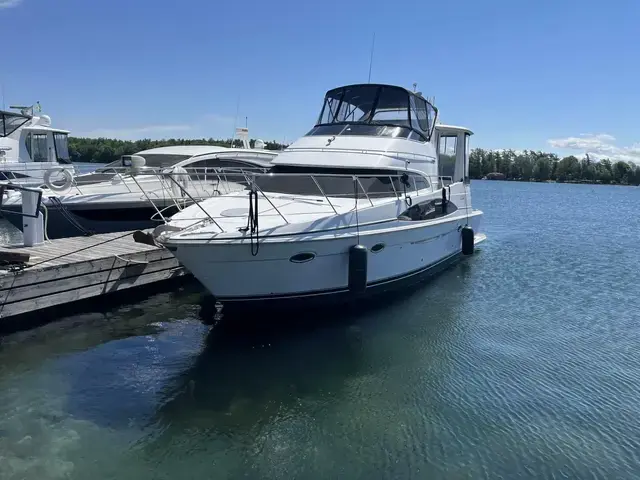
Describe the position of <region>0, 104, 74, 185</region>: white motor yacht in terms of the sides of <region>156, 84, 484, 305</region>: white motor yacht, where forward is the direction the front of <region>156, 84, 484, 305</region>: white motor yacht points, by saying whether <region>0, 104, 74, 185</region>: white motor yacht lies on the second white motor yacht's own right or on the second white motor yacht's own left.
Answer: on the second white motor yacht's own right

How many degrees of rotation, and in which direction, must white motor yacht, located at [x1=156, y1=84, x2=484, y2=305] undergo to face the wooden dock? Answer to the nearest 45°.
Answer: approximately 45° to its right

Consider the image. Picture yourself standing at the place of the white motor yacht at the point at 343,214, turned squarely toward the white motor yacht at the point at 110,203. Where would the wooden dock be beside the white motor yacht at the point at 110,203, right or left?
left

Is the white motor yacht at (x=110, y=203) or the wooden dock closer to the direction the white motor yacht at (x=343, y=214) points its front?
the wooden dock

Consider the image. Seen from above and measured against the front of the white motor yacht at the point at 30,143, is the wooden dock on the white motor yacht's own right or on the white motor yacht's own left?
on the white motor yacht's own left

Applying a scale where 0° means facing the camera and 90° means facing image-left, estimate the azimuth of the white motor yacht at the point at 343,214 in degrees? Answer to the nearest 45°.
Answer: approximately 45°

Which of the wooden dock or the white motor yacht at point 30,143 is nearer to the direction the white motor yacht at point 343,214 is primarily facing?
the wooden dock

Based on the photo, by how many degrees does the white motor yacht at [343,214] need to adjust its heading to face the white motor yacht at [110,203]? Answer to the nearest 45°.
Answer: approximately 90° to its right

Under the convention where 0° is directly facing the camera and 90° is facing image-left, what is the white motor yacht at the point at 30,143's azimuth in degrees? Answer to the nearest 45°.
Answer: approximately 90°
